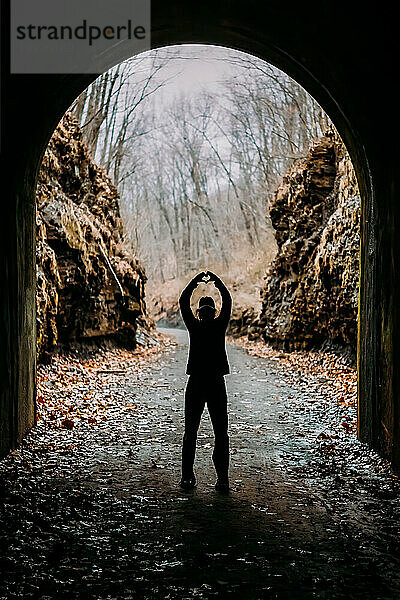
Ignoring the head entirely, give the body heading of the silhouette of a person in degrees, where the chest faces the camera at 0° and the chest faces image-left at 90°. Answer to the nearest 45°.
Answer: approximately 0°
